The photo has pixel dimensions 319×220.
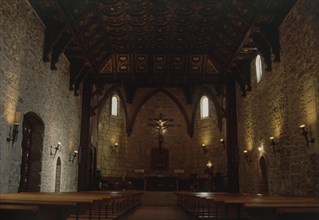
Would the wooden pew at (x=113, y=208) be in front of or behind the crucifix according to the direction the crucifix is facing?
in front

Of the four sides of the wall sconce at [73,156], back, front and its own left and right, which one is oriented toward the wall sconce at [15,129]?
right

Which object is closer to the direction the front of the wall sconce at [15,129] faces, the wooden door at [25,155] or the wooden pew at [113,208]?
the wooden pew

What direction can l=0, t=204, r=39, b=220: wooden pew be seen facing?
away from the camera

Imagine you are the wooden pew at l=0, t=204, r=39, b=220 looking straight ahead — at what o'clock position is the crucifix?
The crucifix is roughly at 1 o'clock from the wooden pew.

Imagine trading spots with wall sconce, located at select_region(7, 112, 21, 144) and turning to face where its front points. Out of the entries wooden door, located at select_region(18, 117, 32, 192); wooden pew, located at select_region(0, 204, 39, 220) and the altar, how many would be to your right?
1

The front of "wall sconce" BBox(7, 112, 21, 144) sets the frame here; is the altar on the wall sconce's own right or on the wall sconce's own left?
on the wall sconce's own left

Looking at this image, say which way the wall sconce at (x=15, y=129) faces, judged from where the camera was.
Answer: facing to the right of the viewer

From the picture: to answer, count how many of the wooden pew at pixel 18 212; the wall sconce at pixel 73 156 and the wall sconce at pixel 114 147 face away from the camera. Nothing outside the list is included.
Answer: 1

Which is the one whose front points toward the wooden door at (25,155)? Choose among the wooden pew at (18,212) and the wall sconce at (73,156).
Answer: the wooden pew

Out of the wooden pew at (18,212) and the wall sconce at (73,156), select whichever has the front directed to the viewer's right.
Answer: the wall sconce

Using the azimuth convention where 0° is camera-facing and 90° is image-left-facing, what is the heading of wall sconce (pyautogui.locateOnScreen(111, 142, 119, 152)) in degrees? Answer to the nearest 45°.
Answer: approximately 315°

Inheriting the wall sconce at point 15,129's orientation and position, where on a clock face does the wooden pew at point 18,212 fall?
The wooden pew is roughly at 3 o'clock from the wall sconce.

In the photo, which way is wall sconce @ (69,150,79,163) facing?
to the viewer's right

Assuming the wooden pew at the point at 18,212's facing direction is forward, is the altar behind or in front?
in front

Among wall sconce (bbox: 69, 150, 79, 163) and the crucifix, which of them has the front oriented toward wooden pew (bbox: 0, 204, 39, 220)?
the crucifix
